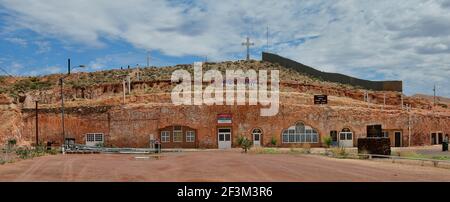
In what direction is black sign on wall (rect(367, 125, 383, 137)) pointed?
toward the camera
